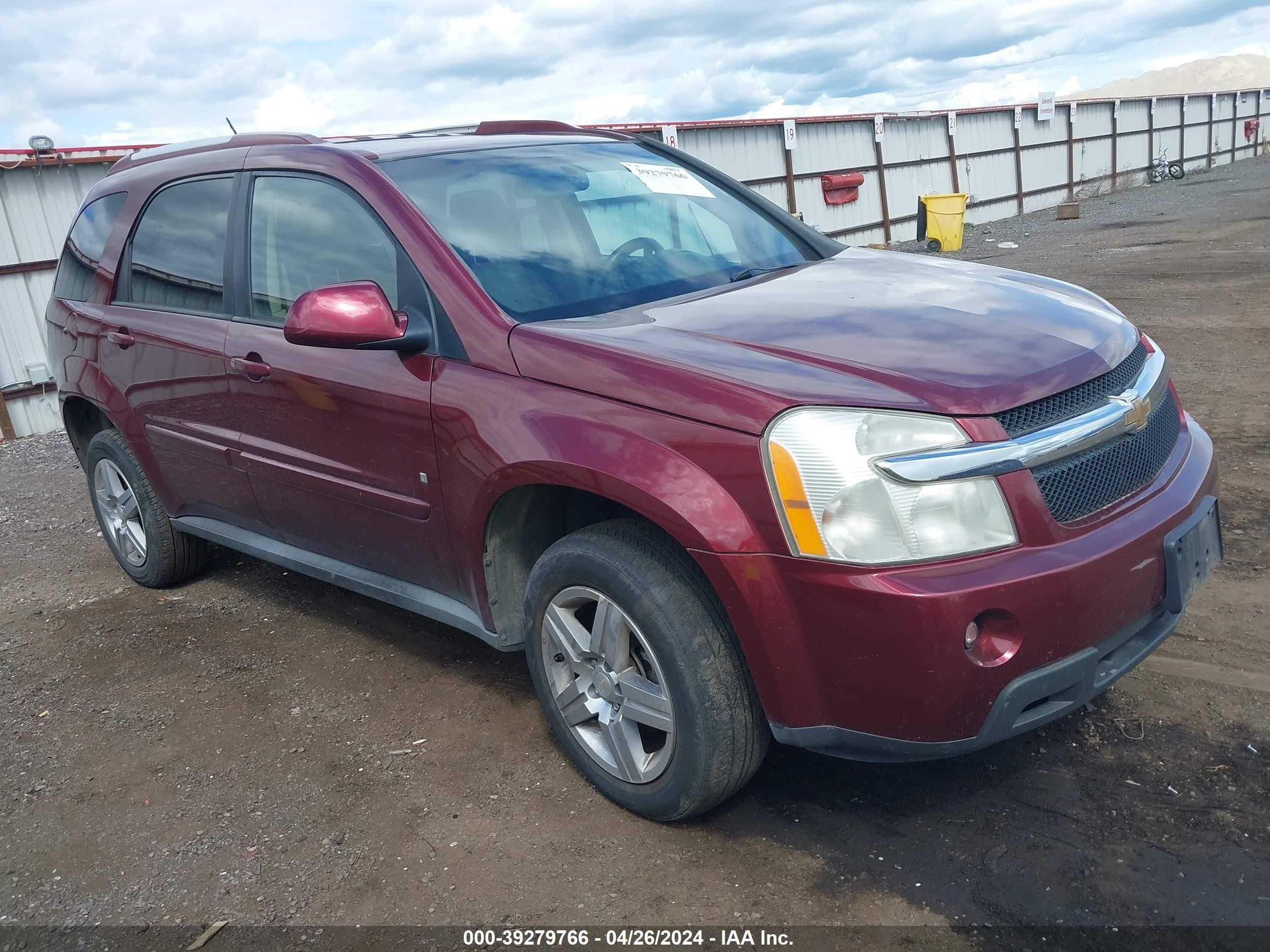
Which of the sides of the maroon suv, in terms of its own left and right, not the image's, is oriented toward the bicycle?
left

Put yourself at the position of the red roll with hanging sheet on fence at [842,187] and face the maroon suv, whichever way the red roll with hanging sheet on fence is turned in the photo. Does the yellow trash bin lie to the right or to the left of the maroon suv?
left

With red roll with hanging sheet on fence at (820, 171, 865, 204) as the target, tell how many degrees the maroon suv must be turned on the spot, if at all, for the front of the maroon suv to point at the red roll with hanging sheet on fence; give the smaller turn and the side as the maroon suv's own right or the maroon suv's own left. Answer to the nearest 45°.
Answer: approximately 135° to the maroon suv's own left

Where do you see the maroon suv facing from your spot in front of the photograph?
facing the viewer and to the right of the viewer

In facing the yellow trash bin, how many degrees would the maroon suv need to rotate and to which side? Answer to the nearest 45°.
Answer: approximately 135° to its left
